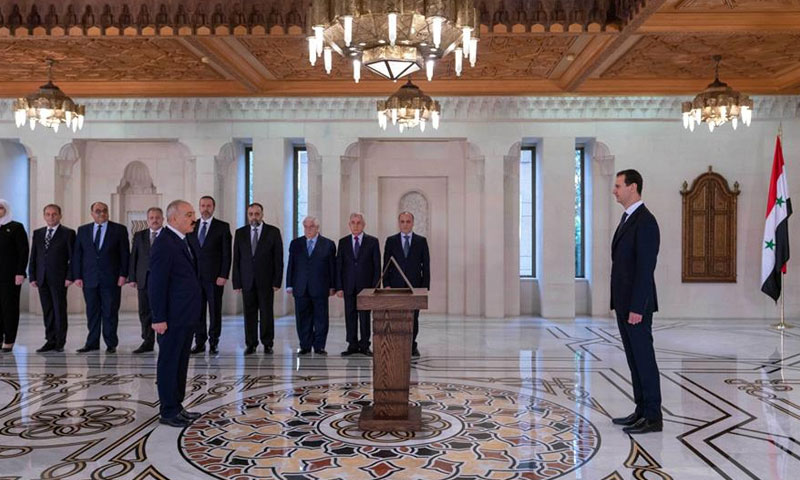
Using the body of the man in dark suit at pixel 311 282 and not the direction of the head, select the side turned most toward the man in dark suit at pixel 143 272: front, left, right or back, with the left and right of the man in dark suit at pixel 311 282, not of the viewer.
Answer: right

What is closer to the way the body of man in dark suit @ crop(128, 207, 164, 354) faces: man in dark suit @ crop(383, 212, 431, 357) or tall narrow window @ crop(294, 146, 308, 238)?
the man in dark suit

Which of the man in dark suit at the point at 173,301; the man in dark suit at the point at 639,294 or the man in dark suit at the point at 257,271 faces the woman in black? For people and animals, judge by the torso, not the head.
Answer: the man in dark suit at the point at 639,294

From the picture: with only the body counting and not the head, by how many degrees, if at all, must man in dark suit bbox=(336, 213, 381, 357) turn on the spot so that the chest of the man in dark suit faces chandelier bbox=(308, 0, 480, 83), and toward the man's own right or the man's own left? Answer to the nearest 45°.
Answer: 0° — they already face it

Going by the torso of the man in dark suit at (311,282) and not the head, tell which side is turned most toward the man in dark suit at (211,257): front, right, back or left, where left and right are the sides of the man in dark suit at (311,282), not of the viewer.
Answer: right

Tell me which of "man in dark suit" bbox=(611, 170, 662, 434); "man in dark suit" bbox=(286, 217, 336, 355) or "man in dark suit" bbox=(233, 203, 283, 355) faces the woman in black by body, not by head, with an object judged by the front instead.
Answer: "man in dark suit" bbox=(611, 170, 662, 434)

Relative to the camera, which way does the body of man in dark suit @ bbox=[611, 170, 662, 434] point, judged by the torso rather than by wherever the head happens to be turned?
to the viewer's left
